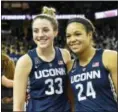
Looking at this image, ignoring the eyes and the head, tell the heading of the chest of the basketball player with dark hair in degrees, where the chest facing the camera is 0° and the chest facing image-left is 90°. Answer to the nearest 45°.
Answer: approximately 45°
